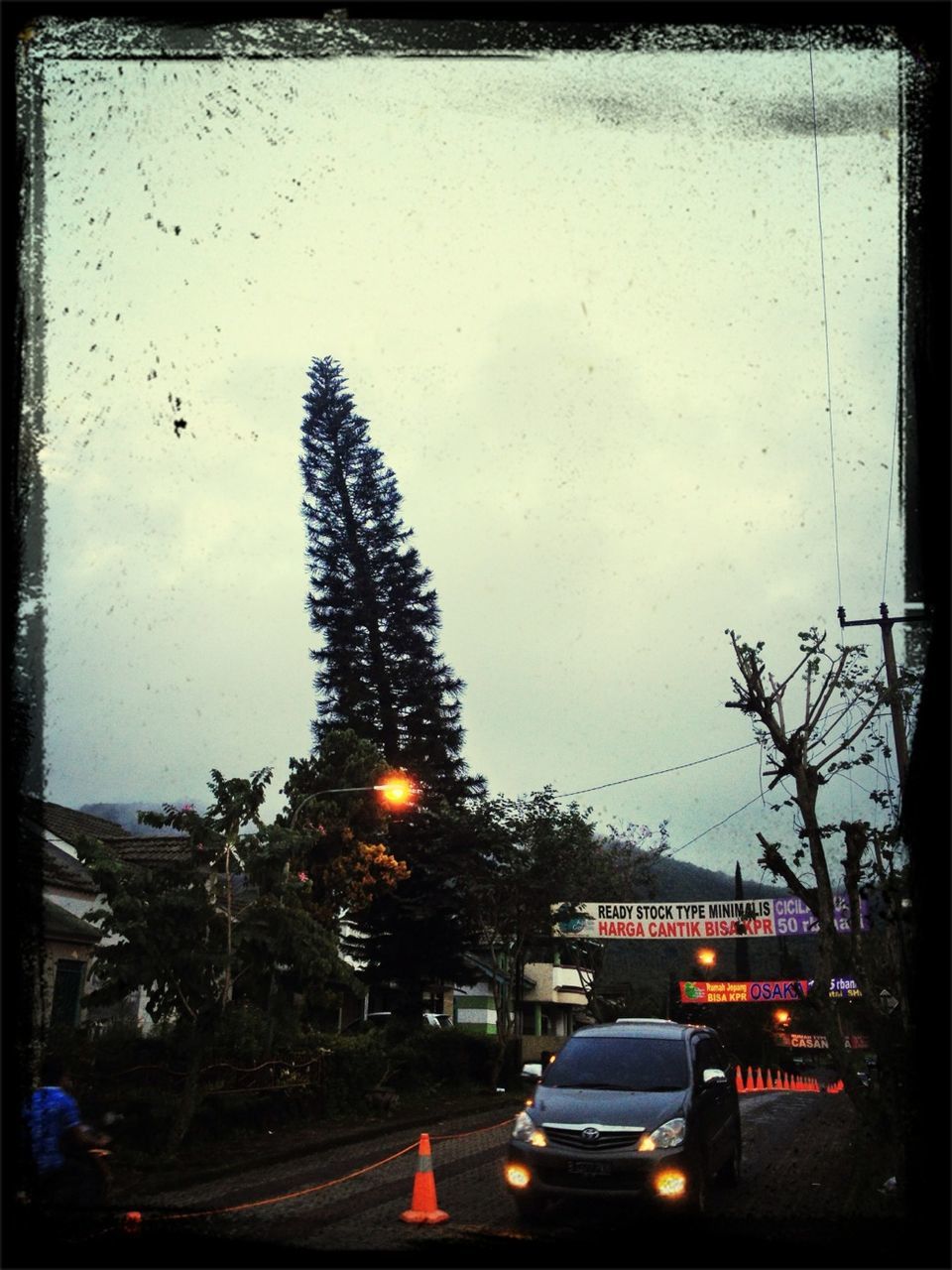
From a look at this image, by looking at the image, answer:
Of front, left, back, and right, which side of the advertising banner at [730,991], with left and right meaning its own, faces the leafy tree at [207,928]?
front

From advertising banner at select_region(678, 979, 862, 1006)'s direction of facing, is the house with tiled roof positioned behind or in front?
in front

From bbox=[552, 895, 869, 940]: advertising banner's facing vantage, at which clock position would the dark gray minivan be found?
The dark gray minivan is roughly at 12 o'clock from the advertising banner.

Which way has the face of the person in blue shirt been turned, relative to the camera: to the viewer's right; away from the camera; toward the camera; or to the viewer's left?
away from the camera

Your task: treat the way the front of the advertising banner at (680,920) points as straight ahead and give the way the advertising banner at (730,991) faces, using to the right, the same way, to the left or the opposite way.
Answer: the same way

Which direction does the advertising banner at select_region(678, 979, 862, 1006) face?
toward the camera

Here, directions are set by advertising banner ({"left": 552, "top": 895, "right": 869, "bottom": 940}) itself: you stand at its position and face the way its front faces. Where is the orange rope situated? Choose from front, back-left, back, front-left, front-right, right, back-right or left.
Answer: front

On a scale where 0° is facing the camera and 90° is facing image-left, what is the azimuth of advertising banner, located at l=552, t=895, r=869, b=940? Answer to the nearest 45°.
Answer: approximately 0°

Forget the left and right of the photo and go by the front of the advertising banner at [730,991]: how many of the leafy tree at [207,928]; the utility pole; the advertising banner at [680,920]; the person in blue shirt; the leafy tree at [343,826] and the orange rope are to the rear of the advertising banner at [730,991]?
0

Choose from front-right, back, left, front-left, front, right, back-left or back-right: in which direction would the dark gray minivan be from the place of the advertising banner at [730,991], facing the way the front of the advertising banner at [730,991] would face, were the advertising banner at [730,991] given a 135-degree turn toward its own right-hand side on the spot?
back-left

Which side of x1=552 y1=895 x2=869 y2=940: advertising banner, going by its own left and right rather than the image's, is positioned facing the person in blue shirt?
front

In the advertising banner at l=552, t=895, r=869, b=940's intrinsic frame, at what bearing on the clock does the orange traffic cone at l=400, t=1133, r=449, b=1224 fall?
The orange traffic cone is roughly at 12 o'clock from the advertising banner.

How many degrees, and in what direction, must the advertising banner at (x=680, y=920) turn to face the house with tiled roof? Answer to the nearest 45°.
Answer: approximately 45° to its right

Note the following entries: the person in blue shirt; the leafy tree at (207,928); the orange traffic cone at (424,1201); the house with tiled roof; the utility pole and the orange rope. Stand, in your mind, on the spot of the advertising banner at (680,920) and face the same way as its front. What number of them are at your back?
0
